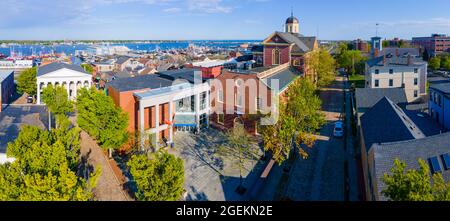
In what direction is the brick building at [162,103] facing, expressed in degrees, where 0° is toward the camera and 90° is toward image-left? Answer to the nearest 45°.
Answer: approximately 315°

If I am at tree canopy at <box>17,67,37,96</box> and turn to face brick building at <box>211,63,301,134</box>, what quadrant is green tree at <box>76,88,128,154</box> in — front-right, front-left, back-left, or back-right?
front-right

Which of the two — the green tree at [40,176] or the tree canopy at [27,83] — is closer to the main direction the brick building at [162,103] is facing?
the green tree

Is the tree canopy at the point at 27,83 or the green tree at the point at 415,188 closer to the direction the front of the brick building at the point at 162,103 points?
the green tree

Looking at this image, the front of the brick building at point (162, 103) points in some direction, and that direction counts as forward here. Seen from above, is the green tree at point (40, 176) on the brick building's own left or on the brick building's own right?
on the brick building's own right

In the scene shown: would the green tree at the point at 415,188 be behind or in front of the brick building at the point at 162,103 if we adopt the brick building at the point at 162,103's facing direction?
in front

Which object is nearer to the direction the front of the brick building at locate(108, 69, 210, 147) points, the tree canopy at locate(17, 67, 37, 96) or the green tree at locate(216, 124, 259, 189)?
the green tree
